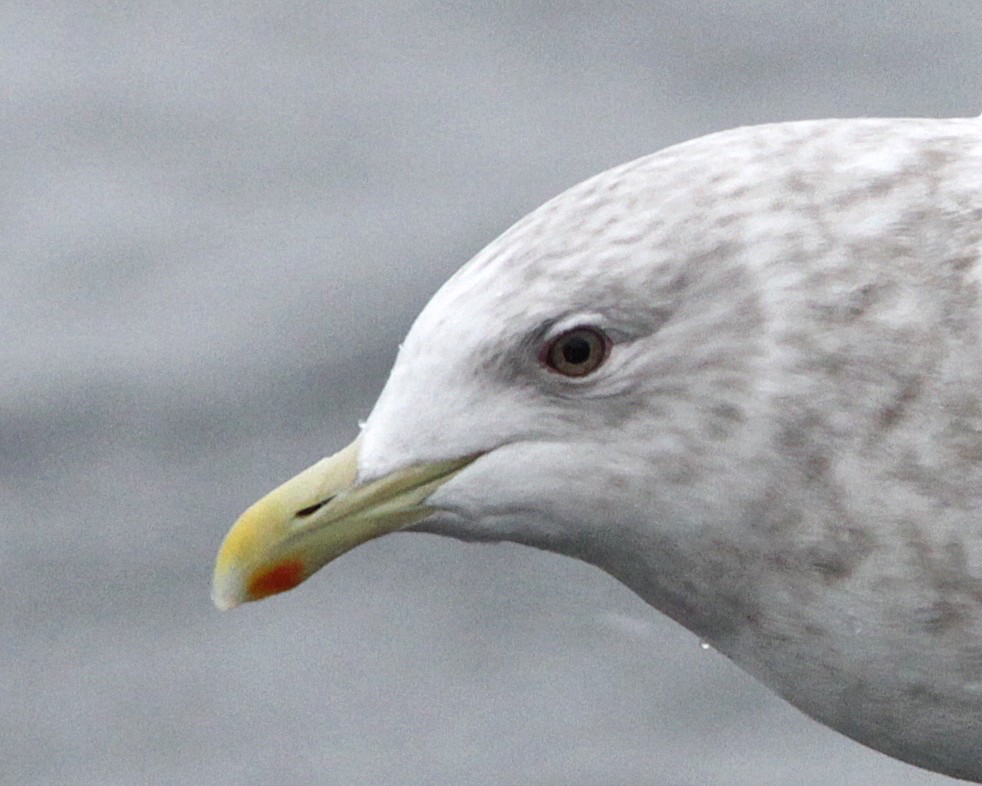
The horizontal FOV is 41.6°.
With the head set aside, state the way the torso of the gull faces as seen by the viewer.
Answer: to the viewer's left
